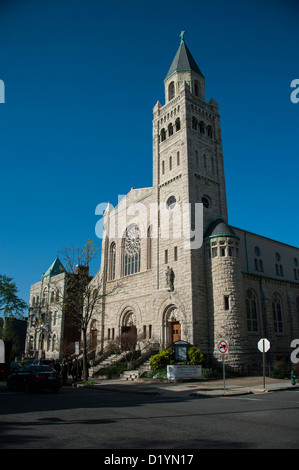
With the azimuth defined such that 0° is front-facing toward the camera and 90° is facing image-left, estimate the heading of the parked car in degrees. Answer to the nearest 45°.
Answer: approximately 135°

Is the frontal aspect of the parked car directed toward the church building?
no

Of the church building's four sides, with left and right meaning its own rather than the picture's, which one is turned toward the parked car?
front

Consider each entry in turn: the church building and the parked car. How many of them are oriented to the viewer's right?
0

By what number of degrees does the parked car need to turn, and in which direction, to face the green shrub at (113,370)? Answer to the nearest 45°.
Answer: approximately 90° to its right

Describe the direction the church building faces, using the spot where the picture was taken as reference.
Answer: facing the viewer and to the left of the viewer
